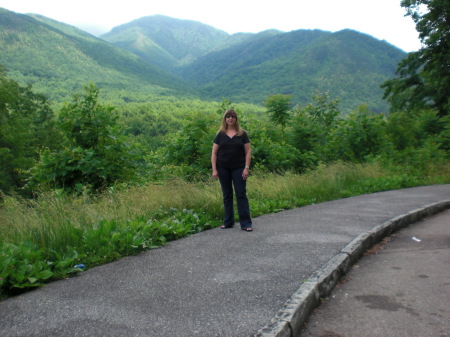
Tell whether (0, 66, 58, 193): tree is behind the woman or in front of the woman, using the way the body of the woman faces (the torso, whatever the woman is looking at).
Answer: behind

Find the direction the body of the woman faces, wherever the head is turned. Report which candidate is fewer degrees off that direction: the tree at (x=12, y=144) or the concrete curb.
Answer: the concrete curb

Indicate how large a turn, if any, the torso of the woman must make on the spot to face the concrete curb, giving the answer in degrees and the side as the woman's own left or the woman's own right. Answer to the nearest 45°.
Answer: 0° — they already face it

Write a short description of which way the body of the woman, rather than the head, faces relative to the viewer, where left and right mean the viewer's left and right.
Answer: facing the viewer

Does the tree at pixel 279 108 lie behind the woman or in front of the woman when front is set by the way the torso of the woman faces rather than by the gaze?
behind

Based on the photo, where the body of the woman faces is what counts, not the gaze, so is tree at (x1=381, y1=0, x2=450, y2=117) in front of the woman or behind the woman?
behind

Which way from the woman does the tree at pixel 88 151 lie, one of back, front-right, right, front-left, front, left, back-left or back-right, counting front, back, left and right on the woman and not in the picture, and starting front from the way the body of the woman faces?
back-right
